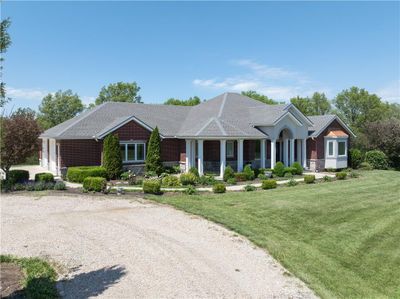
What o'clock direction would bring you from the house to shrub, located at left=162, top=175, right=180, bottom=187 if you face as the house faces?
The shrub is roughly at 2 o'clock from the house.

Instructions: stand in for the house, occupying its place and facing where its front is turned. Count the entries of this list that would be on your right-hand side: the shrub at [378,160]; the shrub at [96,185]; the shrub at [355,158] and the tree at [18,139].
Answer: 2

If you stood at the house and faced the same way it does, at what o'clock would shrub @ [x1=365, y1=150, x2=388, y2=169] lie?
The shrub is roughly at 10 o'clock from the house.

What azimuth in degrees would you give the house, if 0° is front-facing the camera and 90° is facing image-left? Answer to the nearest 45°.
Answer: approximately 315°

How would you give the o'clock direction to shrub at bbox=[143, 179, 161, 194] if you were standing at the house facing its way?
The shrub is roughly at 2 o'clock from the house.

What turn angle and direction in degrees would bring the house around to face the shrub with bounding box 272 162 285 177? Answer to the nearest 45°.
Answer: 0° — it already faces it

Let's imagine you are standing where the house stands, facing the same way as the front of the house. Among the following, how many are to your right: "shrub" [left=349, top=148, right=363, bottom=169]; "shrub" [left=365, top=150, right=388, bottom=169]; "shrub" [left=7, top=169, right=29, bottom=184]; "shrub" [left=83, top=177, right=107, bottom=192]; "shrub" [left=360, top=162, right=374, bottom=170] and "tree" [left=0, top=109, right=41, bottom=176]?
3

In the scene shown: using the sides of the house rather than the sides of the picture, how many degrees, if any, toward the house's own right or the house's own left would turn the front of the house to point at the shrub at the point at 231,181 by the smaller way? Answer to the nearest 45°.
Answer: approximately 45° to the house's own right

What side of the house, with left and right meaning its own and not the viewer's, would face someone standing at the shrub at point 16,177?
right

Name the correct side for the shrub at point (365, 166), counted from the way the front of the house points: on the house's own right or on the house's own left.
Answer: on the house's own left

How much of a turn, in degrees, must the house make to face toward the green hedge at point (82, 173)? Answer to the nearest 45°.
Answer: approximately 90° to its right

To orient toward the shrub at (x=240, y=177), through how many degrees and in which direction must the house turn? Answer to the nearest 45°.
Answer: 0° — it already faces it

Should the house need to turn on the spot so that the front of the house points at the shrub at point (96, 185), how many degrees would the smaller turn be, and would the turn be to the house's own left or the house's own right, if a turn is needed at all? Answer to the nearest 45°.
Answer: approximately 90° to the house's own right

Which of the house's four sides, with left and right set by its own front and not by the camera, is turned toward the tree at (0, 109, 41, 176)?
right

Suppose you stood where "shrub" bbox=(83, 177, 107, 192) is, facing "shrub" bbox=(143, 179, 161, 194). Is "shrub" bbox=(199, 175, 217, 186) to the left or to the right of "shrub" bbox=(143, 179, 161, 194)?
left
